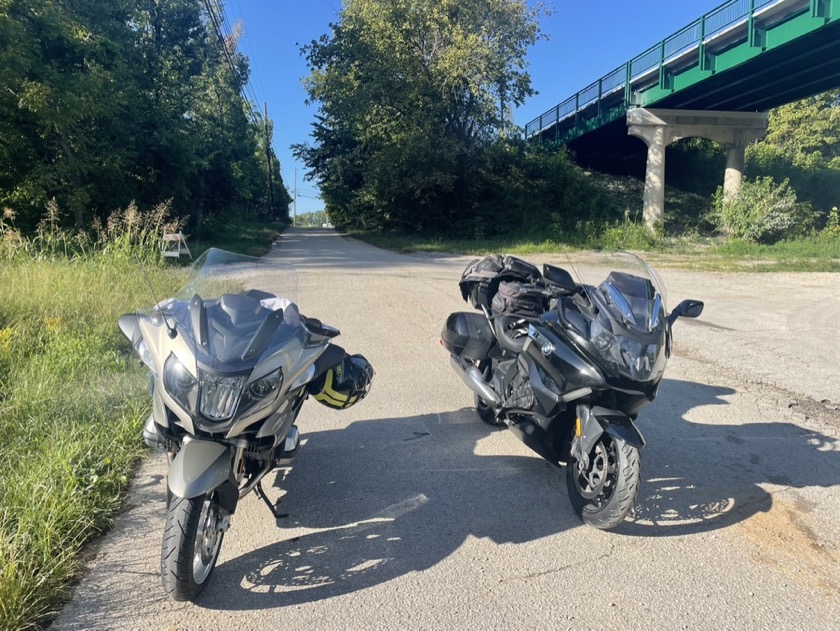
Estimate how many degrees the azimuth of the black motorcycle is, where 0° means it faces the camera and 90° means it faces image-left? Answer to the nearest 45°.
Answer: approximately 315°

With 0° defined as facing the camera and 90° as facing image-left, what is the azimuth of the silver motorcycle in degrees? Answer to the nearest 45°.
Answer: approximately 0°

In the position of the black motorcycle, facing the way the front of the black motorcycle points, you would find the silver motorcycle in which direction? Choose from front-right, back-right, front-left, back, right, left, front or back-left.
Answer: right

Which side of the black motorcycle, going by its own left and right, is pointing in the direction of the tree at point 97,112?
back

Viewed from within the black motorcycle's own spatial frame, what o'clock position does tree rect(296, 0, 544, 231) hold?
The tree is roughly at 7 o'clock from the black motorcycle.

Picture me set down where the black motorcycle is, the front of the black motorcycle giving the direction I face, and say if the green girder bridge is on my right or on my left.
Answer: on my left

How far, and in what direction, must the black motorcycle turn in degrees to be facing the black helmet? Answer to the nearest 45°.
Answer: approximately 135° to its right

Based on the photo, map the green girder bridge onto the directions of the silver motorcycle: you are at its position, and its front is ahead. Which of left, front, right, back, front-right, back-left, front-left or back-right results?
back-left

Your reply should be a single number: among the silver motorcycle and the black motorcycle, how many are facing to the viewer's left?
0

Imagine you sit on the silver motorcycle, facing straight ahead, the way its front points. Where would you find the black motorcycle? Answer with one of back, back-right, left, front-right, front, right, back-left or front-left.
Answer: left
